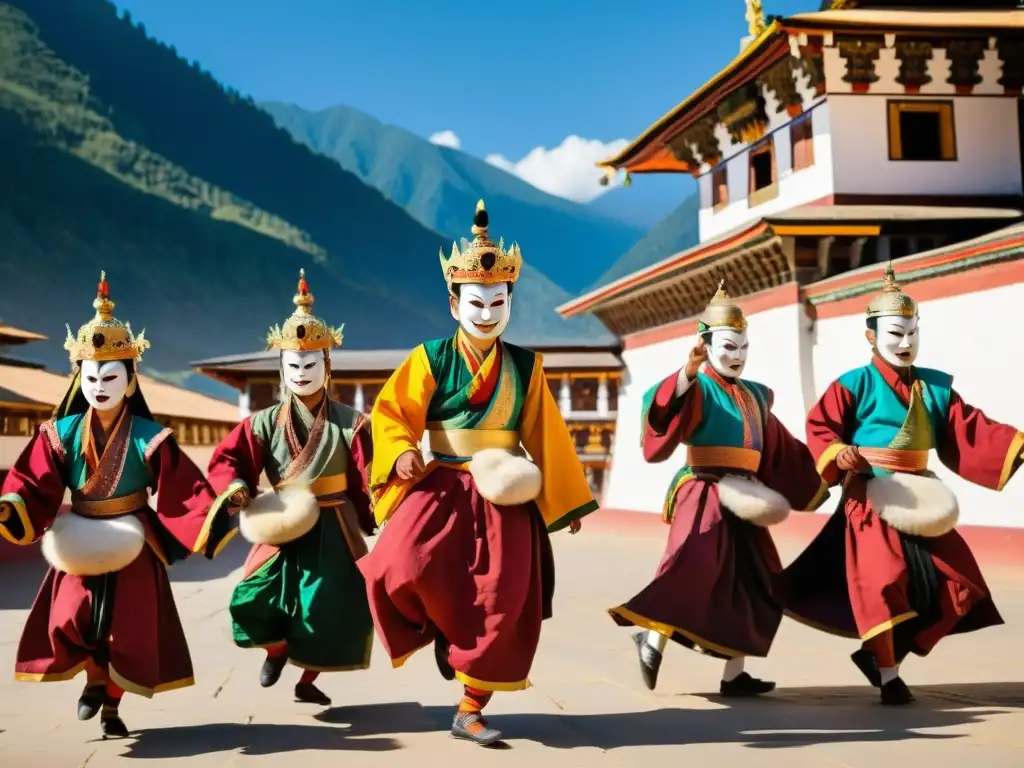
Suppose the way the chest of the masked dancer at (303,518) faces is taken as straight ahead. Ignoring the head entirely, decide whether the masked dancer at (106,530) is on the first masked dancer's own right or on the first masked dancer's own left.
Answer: on the first masked dancer's own right

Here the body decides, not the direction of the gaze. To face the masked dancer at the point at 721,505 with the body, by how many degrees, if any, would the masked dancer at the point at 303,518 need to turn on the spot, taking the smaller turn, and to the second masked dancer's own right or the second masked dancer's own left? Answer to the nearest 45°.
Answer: approximately 90° to the second masked dancer's own left

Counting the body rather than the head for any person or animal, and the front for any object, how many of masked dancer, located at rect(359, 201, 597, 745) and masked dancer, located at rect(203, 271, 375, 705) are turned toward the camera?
2

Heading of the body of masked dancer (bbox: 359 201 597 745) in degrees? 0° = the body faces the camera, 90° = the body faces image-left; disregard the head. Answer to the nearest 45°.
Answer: approximately 0°

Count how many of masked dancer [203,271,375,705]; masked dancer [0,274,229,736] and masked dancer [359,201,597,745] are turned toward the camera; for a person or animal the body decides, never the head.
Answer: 3

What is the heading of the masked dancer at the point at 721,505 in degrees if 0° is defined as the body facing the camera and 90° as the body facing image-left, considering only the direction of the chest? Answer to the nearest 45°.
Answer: approximately 315°

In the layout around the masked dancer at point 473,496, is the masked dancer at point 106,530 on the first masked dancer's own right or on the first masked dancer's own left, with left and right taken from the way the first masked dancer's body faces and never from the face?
on the first masked dancer's own right

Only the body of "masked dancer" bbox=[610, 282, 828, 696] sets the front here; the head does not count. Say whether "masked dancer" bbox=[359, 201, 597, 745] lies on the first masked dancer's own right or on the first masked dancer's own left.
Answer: on the first masked dancer's own right
